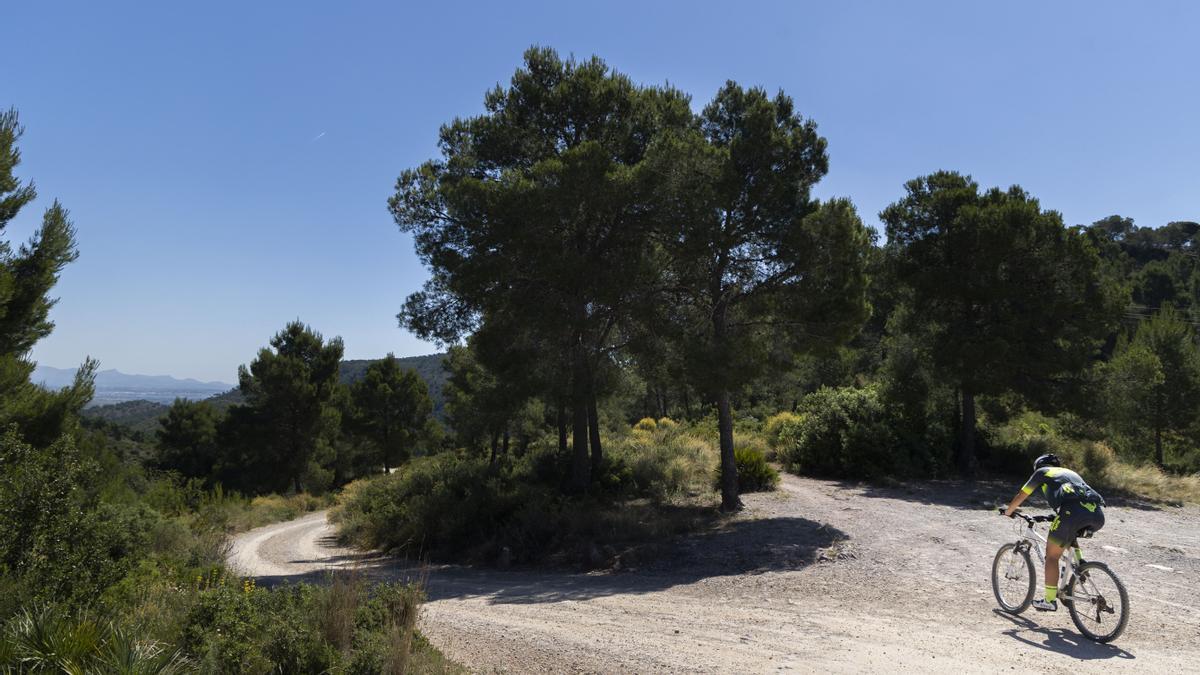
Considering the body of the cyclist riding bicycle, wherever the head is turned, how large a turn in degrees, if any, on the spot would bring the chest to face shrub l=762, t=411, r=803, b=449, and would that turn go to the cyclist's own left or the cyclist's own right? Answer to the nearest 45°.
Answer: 0° — they already face it

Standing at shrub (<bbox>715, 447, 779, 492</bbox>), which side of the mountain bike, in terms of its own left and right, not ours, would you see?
front

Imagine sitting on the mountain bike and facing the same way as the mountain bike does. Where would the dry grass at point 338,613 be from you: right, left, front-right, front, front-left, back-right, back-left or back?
left

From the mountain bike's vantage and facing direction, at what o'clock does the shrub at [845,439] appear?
The shrub is roughly at 1 o'clock from the mountain bike.

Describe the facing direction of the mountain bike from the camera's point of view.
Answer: facing away from the viewer and to the left of the viewer

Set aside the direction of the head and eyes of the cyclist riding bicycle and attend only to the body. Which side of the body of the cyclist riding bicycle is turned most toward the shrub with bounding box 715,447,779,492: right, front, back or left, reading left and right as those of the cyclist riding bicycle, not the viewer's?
front

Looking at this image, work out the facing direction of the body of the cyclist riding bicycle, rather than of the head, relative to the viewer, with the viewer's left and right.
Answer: facing away from the viewer and to the left of the viewer

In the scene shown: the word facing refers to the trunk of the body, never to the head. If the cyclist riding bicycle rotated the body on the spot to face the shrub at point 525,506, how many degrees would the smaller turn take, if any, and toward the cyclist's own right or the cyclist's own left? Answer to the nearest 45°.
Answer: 0° — they already face it

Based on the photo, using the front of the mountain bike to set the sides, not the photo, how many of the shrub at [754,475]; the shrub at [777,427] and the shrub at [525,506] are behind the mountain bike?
0

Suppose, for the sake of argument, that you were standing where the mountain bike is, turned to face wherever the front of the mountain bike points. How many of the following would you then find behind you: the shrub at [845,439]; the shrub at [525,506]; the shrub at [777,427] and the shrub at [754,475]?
0

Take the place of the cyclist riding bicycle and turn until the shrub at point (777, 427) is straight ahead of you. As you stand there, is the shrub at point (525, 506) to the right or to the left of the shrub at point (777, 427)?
left

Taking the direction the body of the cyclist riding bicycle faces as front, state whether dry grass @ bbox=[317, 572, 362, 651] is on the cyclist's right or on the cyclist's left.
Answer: on the cyclist's left

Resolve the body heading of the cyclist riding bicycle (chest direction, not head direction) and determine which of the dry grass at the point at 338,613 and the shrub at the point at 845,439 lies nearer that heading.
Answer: the shrub
